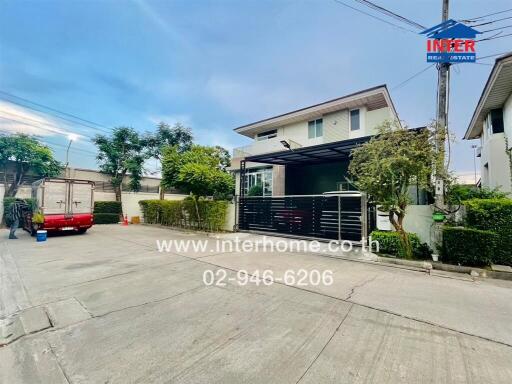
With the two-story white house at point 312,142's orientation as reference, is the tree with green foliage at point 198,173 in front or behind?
in front

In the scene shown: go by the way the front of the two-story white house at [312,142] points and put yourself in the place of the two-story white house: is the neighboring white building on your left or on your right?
on your left

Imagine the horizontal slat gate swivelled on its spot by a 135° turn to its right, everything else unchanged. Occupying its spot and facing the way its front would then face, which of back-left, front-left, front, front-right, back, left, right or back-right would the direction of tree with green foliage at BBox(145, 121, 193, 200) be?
front-left

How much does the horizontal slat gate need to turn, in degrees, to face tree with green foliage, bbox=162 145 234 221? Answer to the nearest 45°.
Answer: approximately 45° to its right

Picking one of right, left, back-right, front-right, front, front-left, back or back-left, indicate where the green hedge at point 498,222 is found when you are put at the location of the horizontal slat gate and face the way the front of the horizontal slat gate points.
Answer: left

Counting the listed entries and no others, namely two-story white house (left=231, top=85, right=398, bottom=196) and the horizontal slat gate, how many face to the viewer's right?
0

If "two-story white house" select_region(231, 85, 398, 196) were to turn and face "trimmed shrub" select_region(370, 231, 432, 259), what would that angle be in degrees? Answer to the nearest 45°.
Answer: approximately 45° to its left

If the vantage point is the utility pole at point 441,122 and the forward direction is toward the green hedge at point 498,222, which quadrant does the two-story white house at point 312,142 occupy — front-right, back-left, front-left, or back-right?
back-left

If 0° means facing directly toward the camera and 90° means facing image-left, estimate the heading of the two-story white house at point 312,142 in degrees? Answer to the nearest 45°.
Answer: approximately 45°

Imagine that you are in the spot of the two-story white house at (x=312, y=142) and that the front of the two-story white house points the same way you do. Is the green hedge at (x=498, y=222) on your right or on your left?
on your left

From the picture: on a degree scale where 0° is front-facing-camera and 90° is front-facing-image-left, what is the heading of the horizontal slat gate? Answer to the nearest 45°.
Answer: approximately 45°
